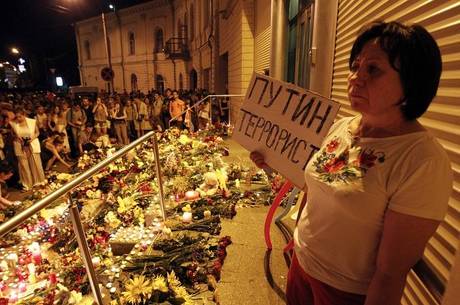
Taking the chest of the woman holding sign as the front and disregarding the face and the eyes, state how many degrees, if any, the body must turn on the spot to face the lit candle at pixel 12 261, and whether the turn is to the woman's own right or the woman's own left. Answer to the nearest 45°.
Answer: approximately 45° to the woman's own right

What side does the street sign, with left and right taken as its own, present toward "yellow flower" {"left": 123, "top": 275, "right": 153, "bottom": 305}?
front

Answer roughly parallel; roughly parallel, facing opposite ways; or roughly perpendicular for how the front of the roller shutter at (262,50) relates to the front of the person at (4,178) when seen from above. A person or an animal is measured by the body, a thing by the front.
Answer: roughly parallel, facing opposite ways

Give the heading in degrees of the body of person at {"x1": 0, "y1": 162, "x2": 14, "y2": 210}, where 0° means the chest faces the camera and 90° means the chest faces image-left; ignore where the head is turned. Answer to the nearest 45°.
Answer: approximately 270°

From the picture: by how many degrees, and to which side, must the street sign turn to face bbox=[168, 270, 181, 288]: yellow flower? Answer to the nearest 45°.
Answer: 0° — it already faces it

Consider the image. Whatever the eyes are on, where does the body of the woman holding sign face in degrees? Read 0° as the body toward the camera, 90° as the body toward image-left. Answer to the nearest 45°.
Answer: approximately 45°

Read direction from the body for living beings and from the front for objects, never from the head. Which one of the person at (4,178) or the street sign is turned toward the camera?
the street sign

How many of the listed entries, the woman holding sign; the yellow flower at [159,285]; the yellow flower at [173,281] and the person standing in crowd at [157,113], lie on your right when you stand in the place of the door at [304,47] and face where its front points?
1

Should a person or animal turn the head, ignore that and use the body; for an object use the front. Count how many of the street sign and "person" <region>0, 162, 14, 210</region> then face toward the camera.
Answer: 1

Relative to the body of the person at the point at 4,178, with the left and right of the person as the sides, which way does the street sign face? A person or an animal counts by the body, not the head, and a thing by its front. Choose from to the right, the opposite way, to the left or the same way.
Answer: to the right

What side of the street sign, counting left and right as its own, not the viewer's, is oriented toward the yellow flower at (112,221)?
front

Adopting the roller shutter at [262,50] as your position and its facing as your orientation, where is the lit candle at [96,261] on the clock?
The lit candle is roughly at 11 o'clock from the roller shutter.

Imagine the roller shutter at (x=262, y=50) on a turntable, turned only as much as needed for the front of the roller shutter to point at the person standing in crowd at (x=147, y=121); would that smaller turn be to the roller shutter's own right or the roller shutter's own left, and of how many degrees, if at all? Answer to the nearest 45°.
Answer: approximately 90° to the roller shutter's own right

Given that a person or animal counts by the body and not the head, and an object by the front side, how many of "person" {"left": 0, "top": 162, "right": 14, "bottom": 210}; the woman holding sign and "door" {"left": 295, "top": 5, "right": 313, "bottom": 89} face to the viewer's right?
1
